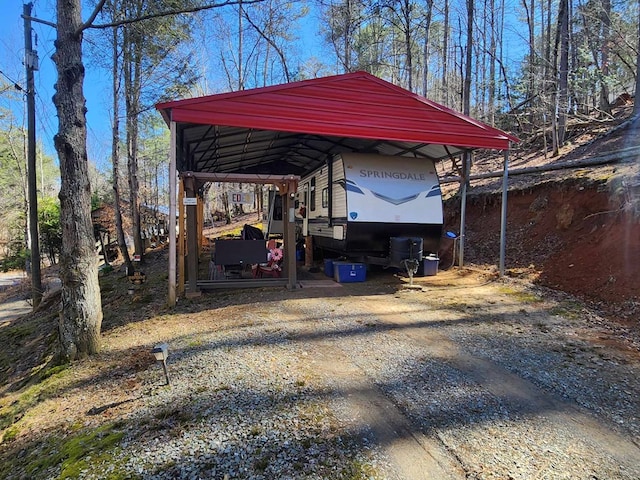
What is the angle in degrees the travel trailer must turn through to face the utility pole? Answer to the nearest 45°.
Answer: approximately 135° to its right

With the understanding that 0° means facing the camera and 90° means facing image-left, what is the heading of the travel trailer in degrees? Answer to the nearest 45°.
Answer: approximately 315°

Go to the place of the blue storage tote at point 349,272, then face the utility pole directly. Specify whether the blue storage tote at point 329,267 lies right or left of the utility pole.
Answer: right
